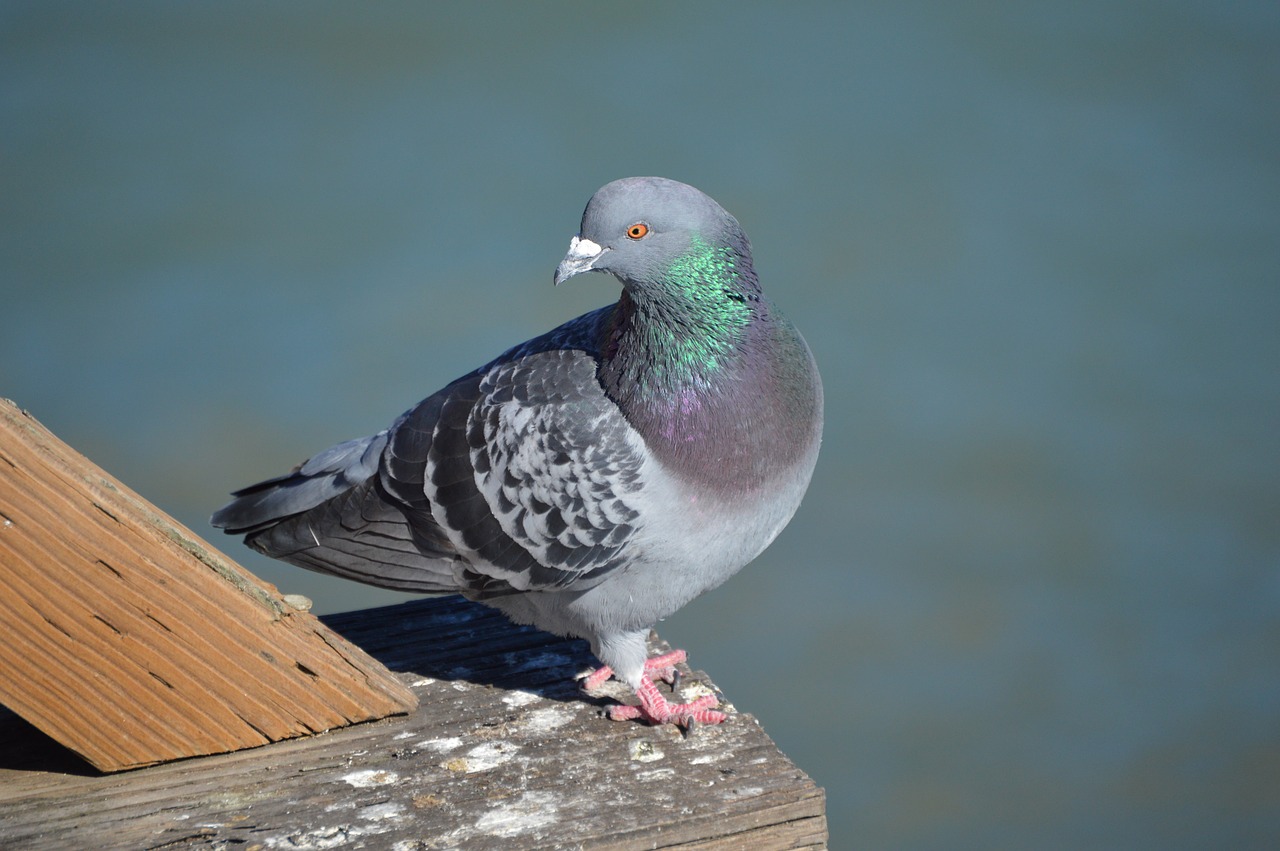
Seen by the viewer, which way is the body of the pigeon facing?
to the viewer's right

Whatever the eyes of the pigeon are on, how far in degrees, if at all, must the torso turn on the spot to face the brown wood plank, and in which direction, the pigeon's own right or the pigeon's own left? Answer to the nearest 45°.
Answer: approximately 180°
